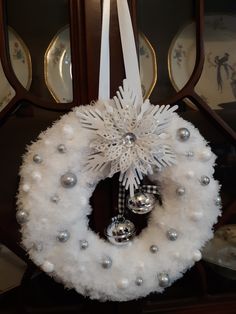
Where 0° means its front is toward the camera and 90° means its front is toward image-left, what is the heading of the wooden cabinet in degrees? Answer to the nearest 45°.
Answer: approximately 0°

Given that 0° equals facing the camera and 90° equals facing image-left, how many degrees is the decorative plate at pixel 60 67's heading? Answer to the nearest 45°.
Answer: approximately 0°

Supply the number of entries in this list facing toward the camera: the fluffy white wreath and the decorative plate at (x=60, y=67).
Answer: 2
